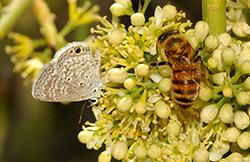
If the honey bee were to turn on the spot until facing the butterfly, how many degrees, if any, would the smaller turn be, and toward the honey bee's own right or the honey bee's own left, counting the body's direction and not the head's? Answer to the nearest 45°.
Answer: approximately 45° to the honey bee's own left

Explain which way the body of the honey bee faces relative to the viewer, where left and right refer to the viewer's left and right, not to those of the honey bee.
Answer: facing away from the viewer and to the left of the viewer

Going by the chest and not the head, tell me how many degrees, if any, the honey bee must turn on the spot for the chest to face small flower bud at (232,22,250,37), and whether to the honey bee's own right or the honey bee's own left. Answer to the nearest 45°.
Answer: approximately 90° to the honey bee's own right

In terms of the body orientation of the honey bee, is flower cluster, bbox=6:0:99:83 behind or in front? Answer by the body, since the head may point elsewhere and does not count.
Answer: in front
